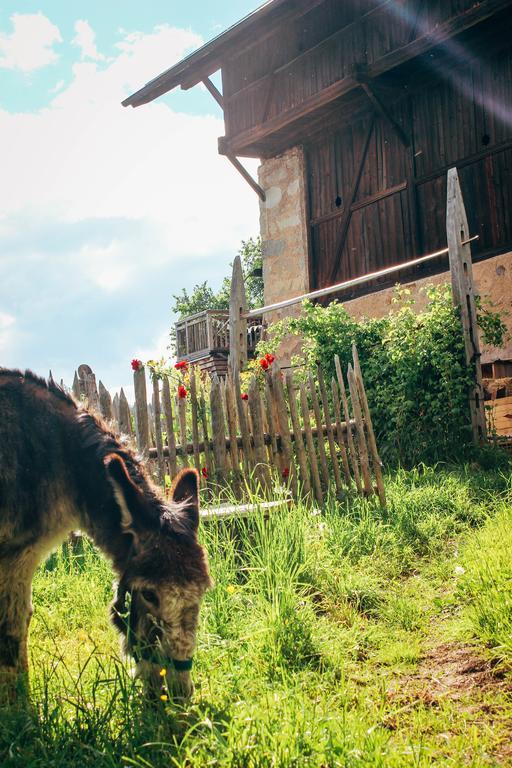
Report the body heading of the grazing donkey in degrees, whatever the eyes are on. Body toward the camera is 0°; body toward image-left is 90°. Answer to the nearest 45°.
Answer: approximately 270°

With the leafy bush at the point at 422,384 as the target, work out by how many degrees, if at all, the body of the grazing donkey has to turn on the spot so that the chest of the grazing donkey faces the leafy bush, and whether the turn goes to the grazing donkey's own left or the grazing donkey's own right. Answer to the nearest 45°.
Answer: approximately 45° to the grazing donkey's own left

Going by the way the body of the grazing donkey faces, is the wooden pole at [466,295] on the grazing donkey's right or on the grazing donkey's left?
on the grazing donkey's left

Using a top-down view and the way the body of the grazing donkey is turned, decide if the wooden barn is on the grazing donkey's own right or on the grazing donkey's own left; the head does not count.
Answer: on the grazing donkey's own left

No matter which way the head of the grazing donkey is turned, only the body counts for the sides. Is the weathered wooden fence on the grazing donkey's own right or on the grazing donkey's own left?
on the grazing donkey's own left

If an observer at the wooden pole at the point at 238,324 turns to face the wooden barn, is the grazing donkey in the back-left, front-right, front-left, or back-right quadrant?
back-right

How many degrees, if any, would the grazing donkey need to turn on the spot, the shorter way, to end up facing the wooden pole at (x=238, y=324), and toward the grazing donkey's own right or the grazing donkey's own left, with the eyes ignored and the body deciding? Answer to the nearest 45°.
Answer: approximately 90° to the grazing donkey's own left
